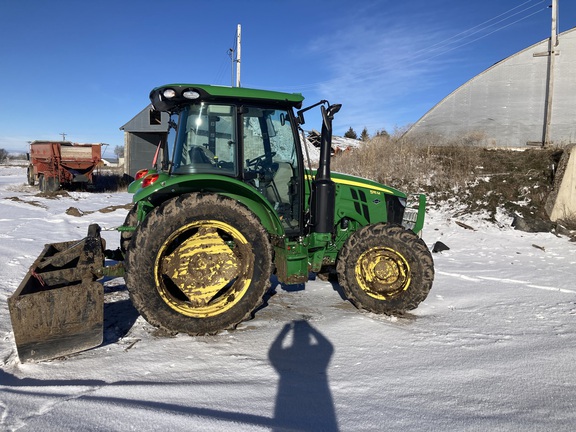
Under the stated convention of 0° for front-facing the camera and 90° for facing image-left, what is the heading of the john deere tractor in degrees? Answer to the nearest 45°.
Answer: approximately 270°

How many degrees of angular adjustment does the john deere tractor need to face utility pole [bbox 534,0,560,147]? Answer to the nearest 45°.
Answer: approximately 45° to its left

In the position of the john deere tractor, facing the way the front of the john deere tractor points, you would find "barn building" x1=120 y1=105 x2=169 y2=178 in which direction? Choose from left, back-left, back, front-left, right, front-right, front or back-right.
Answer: left

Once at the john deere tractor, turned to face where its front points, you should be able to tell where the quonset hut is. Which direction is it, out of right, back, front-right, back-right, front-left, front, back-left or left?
front-left

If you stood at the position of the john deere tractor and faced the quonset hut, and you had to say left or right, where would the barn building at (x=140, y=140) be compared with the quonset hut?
left

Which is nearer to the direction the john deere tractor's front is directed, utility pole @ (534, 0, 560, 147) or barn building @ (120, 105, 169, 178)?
the utility pole

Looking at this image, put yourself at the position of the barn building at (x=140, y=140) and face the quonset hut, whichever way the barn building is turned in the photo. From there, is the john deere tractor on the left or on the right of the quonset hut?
right
